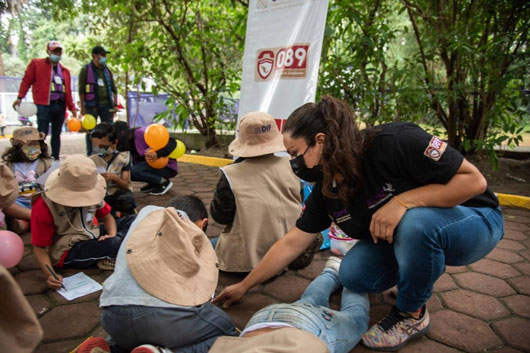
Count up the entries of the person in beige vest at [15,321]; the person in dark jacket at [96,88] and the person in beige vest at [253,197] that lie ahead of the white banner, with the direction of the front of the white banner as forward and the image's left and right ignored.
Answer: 2

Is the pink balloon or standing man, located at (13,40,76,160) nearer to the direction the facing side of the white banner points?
the pink balloon

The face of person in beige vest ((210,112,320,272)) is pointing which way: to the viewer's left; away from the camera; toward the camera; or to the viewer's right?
away from the camera

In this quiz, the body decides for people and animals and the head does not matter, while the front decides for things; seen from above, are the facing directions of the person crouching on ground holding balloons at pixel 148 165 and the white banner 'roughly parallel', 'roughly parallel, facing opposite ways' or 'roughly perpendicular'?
roughly perpendicular

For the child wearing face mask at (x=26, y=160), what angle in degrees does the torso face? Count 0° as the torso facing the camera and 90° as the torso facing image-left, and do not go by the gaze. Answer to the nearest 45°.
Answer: approximately 0°

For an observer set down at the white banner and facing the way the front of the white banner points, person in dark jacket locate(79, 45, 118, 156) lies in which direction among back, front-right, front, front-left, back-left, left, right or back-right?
back-right

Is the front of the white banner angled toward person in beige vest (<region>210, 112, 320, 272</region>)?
yes

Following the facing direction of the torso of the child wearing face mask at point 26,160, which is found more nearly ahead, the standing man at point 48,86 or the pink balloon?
the pink balloon

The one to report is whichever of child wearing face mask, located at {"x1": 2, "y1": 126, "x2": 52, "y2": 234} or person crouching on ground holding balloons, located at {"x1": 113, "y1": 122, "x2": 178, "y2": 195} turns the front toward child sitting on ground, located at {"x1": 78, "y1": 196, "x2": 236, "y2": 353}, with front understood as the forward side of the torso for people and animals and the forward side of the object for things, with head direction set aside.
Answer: the child wearing face mask
